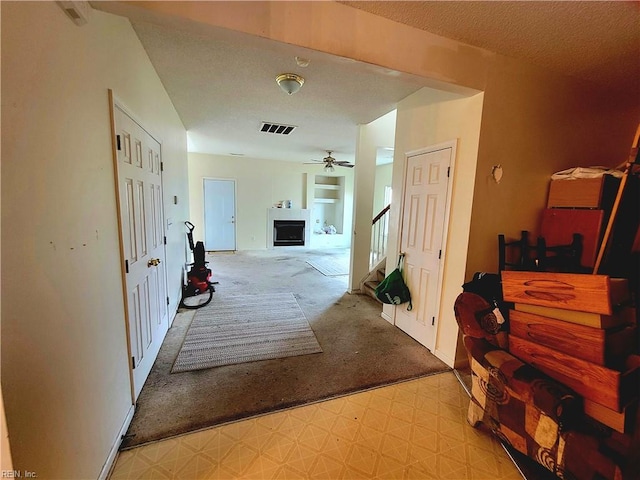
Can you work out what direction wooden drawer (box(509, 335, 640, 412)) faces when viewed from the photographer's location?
facing the viewer and to the left of the viewer

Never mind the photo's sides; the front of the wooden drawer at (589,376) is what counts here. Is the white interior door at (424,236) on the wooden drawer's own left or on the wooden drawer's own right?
on the wooden drawer's own right

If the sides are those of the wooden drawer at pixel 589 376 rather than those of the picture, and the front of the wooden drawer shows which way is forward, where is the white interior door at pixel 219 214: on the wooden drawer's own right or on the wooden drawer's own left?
on the wooden drawer's own right

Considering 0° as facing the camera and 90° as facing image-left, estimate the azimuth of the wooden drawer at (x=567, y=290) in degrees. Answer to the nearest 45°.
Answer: approximately 45°

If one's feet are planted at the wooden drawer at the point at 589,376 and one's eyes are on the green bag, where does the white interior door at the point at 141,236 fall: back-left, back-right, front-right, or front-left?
front-left

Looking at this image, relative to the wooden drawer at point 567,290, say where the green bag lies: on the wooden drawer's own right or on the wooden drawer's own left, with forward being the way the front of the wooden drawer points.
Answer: on the wooden drawer's own right

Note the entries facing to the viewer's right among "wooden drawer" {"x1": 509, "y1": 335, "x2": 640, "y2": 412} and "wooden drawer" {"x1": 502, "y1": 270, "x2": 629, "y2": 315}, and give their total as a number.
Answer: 0
